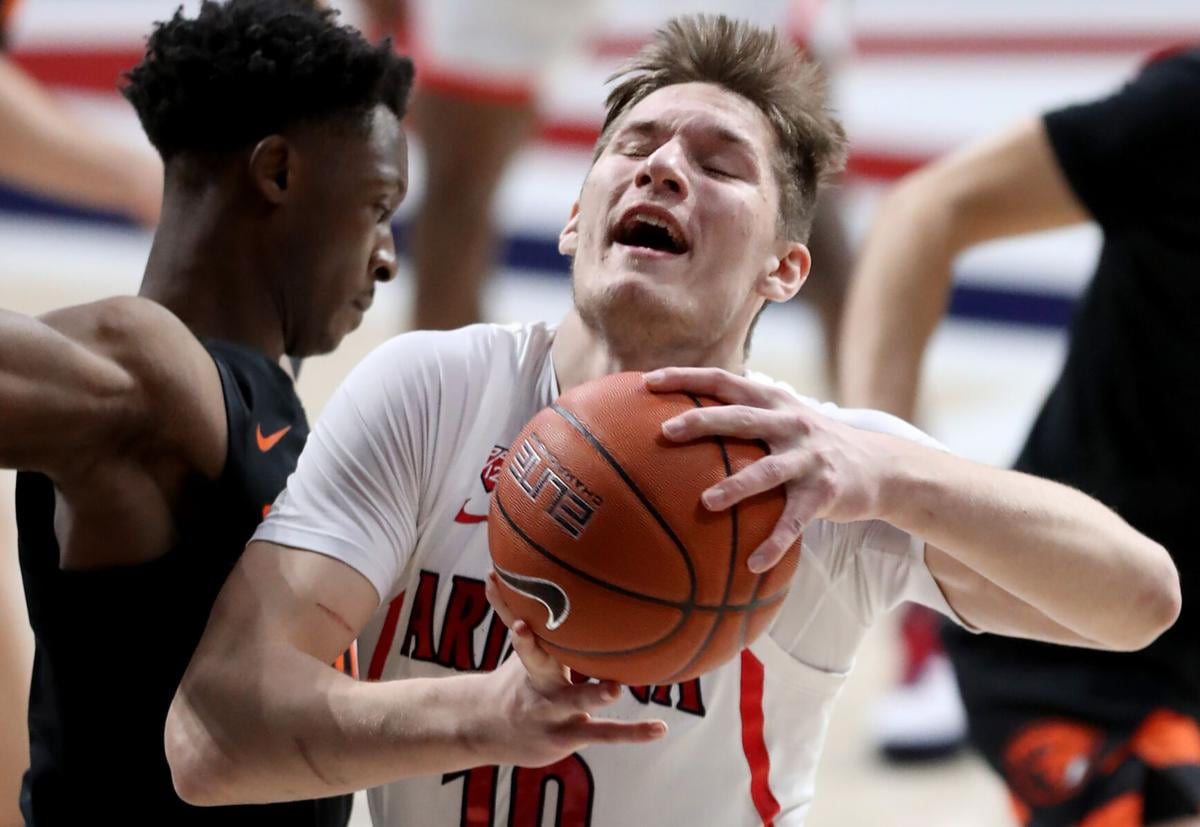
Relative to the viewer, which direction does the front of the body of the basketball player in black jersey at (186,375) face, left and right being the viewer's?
facing to the right of the viewer

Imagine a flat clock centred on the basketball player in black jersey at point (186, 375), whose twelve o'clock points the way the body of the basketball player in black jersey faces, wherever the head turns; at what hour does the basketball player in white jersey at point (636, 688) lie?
The basketball player in white jersey is roughly at 1 o'clock from the basketball player in black jersey.

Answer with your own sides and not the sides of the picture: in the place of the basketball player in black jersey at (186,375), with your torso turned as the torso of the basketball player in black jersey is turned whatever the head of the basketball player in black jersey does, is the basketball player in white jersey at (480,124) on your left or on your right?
on your left

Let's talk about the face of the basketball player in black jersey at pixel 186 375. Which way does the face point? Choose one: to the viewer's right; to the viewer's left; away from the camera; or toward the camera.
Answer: to the viewer's right
